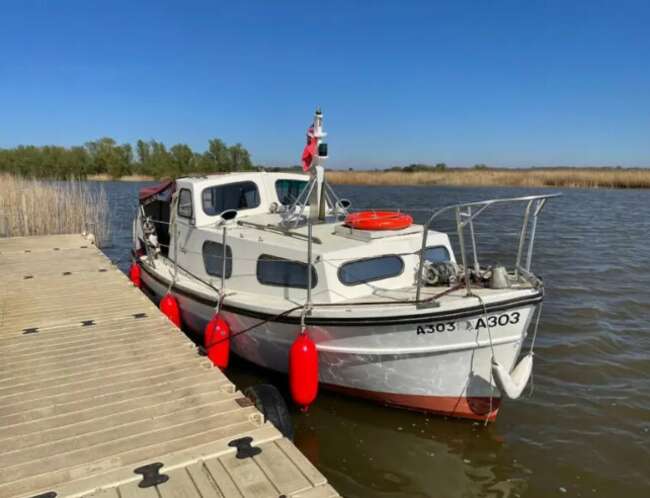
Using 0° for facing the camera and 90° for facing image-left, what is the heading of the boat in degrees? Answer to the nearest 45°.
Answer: approximately 315°
